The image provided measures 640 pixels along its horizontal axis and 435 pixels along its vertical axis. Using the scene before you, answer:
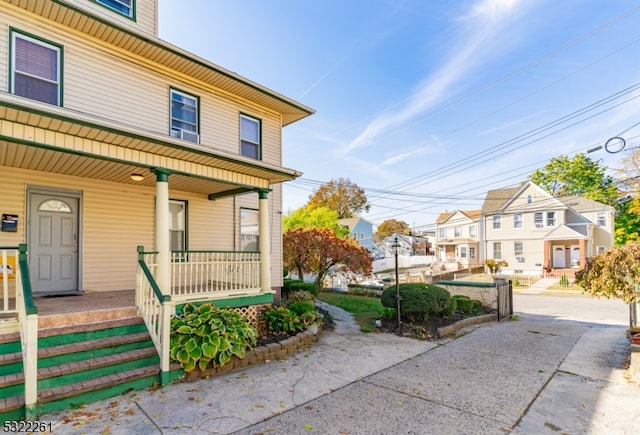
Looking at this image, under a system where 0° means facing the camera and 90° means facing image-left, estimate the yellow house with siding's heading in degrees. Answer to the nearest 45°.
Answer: approximately 315°

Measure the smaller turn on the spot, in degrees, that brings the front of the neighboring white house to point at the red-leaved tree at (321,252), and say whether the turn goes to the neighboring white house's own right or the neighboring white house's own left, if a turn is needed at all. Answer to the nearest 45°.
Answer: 0° — it already faces it

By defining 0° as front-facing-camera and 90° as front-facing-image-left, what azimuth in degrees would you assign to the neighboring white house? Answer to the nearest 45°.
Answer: approximately 0°

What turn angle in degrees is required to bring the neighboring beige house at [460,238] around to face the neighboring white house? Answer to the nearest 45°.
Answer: approximately 45° to its left

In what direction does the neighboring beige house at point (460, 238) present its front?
toward the camera

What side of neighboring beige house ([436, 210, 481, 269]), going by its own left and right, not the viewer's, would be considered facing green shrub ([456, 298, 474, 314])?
front

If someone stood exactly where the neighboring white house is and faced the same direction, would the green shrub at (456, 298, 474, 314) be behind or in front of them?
in front

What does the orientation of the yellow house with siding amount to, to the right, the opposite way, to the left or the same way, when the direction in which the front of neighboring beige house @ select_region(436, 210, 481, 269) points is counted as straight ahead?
to the left

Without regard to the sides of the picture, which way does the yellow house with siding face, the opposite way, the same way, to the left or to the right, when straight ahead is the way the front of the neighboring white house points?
to the left

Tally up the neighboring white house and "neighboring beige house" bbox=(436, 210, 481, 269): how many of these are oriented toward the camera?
2

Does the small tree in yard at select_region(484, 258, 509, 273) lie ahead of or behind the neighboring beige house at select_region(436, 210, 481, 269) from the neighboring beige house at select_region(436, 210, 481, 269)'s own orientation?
ahead

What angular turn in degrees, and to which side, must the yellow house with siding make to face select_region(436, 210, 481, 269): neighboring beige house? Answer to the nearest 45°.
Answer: approximately 90° to its left
